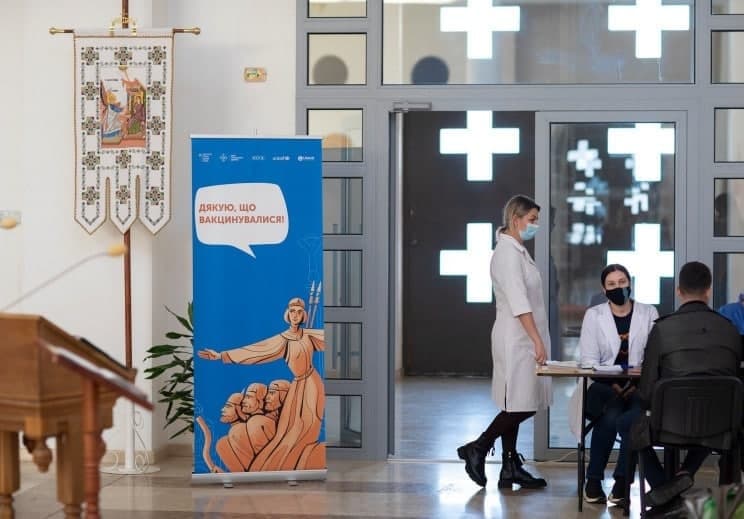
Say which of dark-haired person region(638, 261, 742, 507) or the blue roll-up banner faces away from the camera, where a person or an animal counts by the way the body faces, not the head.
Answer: the dark-haired person

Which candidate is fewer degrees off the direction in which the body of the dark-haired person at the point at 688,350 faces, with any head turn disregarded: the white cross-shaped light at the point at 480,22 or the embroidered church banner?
the white cross-shaped light

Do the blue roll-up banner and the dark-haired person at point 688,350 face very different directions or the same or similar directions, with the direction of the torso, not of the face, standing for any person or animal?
very different directions

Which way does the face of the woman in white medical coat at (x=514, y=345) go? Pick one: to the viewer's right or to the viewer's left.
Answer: to the viewer's right

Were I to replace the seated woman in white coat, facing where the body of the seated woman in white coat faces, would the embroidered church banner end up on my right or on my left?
on my right

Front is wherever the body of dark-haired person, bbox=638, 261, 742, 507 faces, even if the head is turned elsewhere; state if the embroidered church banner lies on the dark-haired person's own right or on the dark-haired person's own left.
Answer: on the dark-haired person's own left

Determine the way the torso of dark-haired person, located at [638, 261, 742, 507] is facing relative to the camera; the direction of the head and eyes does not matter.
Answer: away from the camera
